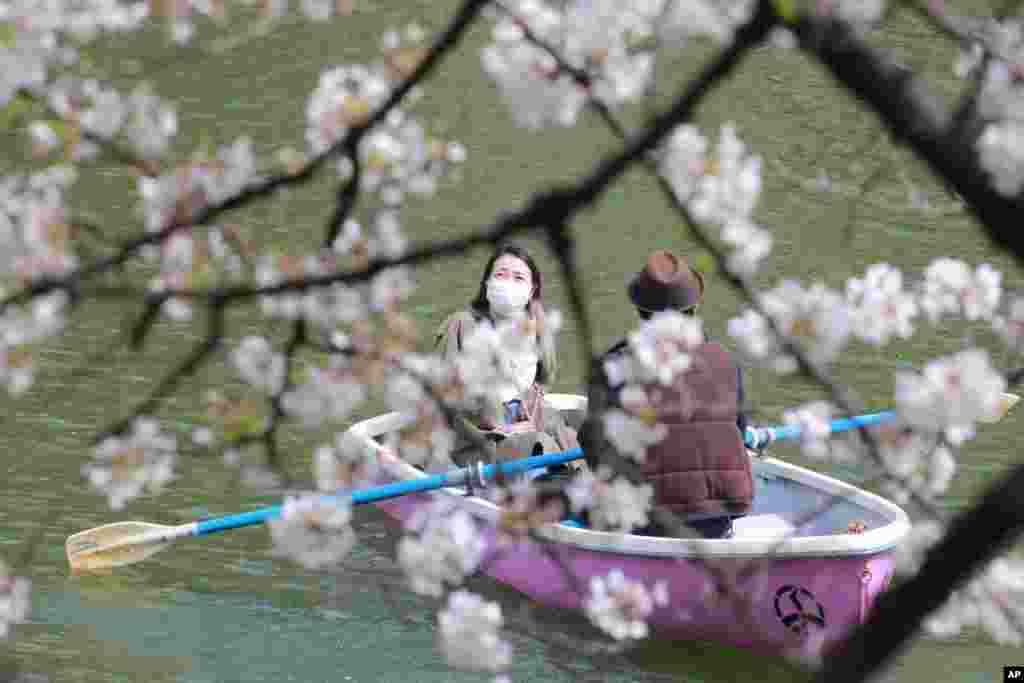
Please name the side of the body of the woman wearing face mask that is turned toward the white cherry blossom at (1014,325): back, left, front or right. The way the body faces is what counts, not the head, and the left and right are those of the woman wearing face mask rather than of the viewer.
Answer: front

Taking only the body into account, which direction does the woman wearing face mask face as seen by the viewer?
toward the camera

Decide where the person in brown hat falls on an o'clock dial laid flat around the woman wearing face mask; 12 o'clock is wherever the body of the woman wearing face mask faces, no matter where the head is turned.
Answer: The person in brown hat is roughly at 11 o'clock from the woman wearing face mask.
